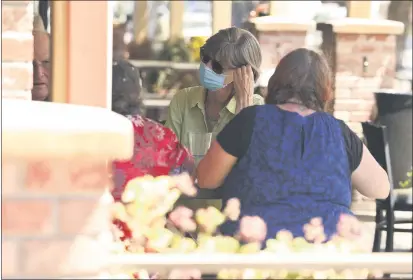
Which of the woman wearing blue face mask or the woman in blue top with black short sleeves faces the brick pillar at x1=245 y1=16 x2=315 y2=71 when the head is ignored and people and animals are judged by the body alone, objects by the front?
the woman in blue top with black short sleeves

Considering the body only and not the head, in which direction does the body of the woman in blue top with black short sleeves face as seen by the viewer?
away from the camera

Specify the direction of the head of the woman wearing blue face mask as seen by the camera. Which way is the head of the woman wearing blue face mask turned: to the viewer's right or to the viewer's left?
to the viewer's left

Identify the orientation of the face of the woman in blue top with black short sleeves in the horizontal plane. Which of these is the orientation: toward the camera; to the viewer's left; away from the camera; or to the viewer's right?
away from the camera

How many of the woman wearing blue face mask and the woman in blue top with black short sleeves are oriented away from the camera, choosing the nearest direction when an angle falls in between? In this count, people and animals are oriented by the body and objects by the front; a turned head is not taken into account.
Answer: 1

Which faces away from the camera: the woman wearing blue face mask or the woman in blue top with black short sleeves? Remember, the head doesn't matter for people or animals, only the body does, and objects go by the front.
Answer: the woman in blue top with black short sleeves

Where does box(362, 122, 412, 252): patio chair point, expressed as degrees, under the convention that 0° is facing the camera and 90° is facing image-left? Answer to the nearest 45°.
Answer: approximately 225°
